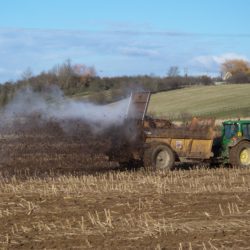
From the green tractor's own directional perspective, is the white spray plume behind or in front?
behind

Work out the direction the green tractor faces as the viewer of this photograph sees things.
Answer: facing away from the viewer and to the right of the viewer
